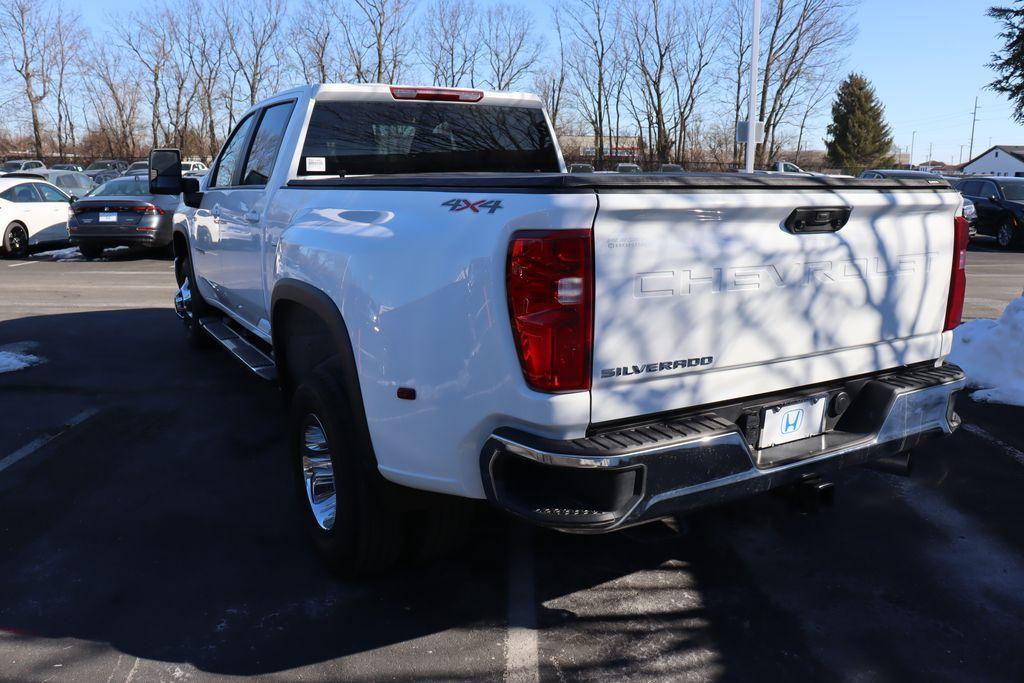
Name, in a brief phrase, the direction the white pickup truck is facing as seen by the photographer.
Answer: facing away from the viewer and to the left of the viewer

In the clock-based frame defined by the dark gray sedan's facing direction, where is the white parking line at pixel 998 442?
The white parking line is roughly at 4 o'clock from the dark gray sedan.

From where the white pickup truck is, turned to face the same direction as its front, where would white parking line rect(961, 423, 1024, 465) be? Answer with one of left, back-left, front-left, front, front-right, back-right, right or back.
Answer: right

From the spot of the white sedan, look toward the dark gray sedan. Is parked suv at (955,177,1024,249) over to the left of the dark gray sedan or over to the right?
left

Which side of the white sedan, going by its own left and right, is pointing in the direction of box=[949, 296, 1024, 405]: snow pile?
right

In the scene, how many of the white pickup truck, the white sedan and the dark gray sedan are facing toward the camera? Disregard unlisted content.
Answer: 0

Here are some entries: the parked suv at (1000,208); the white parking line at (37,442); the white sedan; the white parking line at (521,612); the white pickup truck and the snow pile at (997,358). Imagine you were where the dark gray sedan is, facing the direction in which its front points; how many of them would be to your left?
1

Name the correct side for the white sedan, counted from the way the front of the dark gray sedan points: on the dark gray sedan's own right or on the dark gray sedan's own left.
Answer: on the dark gray sedan's own left

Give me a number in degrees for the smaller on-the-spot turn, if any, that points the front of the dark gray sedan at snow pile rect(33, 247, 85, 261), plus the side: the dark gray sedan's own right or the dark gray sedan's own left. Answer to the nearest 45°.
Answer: approximately 90° to the dark gray sedan's own left

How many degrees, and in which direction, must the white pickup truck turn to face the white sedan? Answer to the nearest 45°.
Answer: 0° — it already faces it

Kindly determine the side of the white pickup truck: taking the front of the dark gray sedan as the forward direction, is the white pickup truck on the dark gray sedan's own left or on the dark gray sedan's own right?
on the dark gray sedan's own right

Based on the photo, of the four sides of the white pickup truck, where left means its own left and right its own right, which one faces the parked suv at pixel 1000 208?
right

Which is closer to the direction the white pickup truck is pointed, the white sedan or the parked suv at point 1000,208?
the white sedan

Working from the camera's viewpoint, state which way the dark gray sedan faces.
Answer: facing away from the viewer and to the right of the viewer

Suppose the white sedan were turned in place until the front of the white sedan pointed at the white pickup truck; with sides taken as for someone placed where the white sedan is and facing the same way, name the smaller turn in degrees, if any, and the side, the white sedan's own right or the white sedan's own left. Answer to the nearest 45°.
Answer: approximately 135° to the white sedan's own right
